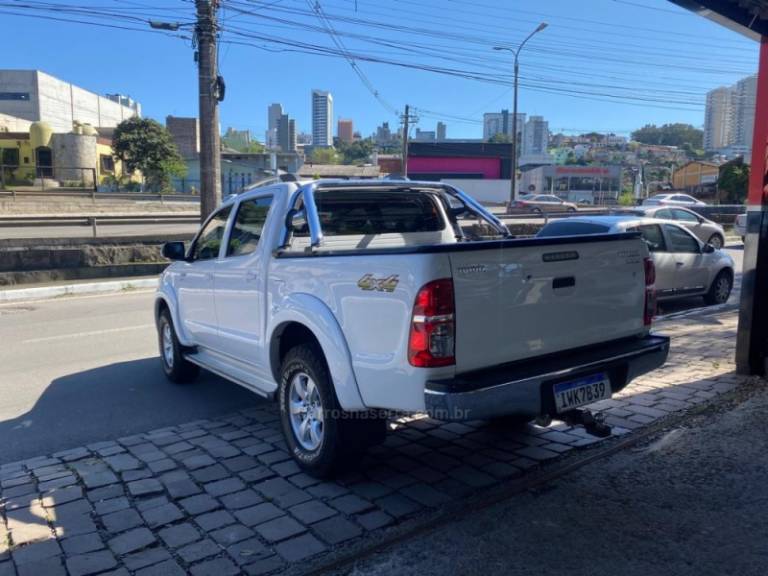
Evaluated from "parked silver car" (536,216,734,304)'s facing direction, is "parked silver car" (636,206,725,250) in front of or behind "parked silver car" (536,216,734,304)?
in front

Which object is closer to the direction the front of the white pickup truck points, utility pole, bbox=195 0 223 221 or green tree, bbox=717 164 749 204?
the utility pole

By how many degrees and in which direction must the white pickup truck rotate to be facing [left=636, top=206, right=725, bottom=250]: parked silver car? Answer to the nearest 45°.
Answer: approximately 90° to its right

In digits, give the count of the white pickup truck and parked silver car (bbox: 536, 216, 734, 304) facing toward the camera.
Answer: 0

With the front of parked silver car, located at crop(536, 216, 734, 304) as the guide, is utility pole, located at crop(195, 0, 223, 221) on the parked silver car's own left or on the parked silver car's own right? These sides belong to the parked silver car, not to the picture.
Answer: on the parked silver car's own left

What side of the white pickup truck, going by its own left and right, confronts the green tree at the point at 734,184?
right

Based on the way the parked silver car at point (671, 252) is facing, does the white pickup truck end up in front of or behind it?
behind

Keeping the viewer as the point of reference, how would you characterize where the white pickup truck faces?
facing away from the viewer and to the left of the viewer

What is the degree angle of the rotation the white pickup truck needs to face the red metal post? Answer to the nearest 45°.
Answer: approximately 90° to its right

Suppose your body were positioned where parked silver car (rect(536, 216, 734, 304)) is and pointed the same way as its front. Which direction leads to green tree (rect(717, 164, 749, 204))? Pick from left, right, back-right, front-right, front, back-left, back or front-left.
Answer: front-left

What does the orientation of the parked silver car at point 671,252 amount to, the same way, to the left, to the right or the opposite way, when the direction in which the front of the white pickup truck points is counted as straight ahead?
to the right

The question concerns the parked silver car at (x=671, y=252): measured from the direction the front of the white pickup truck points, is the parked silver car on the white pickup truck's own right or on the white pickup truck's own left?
on the white pickup truck's own right

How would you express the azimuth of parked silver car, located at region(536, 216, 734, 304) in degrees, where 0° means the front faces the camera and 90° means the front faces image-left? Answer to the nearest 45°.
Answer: approximately 225°
